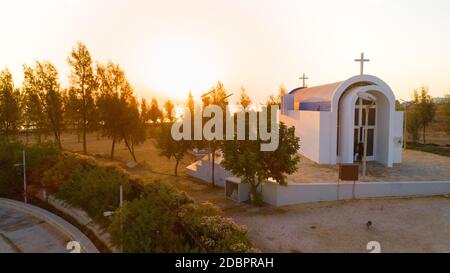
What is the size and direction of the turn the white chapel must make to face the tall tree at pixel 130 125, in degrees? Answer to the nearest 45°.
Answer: approximately 135° to its right

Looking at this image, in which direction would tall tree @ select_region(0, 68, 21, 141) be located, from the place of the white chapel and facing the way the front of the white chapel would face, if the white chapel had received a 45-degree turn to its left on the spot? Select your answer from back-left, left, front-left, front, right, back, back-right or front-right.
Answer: back

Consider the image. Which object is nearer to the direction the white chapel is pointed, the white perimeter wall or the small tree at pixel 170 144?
the white perimeter wall

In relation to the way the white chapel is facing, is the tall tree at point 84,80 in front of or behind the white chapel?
behind

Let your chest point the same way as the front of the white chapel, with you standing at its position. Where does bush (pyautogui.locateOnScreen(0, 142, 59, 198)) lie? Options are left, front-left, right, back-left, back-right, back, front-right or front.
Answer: right

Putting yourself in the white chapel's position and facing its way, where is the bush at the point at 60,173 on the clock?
The bush is roughly at 3 o'clock from the white chapel.

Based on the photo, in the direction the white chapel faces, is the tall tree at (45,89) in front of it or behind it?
behind

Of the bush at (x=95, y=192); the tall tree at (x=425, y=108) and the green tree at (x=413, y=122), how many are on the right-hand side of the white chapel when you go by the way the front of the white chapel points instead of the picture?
1

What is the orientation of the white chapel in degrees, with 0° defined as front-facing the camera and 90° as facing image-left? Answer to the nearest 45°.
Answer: approximately 315°

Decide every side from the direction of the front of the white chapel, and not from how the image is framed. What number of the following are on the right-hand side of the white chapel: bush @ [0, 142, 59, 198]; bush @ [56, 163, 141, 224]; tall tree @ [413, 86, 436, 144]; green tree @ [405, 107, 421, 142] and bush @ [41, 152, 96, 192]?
3

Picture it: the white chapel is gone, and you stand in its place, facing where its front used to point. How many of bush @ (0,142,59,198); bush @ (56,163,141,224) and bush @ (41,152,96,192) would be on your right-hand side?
3

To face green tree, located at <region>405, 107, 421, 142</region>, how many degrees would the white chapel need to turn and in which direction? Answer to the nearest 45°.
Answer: approximately 135° to its left

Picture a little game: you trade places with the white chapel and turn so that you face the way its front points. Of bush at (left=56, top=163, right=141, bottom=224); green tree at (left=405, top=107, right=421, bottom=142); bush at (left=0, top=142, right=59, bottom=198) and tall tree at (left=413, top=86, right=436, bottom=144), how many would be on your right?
2
